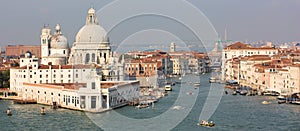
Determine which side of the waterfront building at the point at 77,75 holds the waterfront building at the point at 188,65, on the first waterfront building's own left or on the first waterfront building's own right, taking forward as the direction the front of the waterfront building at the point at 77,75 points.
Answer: on the first waterfront building's own left

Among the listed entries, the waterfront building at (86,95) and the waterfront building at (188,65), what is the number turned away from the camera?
0

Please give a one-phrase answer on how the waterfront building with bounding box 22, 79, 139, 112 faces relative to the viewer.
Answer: facing the viewer

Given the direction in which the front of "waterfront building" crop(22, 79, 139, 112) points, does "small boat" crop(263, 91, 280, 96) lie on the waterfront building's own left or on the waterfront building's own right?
on the waterfront building's own left

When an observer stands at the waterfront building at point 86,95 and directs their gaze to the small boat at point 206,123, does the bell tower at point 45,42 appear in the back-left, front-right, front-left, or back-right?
back-left

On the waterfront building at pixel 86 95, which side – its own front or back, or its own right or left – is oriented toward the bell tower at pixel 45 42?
back
